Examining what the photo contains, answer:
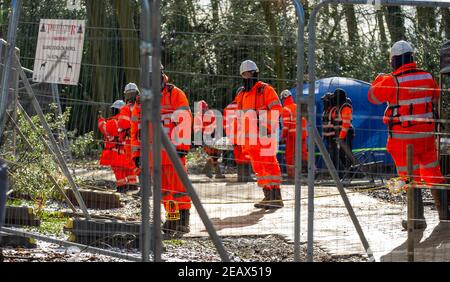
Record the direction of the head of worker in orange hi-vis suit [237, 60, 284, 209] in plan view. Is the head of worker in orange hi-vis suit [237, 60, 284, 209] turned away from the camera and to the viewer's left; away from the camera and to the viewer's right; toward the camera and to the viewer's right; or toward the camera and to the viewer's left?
toward the camera and to the viewer's left

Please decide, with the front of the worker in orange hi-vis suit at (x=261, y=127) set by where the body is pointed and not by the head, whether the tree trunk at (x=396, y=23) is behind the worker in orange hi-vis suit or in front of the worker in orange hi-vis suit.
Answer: behind

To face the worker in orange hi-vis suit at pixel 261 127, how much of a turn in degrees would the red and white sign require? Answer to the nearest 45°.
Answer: approximately 135° to its left

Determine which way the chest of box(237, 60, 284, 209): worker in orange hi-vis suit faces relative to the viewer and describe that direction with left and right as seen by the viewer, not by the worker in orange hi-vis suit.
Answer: facing the viewer and to the left of the viewer

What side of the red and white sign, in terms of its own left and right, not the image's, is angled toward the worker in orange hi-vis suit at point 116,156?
back

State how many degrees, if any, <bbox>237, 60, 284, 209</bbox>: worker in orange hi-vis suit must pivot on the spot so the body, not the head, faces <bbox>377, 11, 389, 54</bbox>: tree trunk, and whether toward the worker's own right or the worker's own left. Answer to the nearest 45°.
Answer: approximately 135° to the worker's own left

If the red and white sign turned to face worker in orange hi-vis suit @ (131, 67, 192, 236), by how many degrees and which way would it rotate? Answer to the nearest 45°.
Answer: approximately 135° to its left

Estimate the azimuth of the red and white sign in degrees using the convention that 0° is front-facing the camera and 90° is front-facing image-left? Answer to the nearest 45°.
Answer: approximately 0°

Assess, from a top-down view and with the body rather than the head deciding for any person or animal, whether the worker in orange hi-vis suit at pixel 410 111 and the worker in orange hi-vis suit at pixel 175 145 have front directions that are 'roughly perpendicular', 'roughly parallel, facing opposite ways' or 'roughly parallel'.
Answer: roughly perpendicular

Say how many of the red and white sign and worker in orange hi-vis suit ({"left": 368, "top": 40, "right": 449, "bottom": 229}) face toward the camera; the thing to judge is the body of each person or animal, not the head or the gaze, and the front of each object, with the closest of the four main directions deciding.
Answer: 1

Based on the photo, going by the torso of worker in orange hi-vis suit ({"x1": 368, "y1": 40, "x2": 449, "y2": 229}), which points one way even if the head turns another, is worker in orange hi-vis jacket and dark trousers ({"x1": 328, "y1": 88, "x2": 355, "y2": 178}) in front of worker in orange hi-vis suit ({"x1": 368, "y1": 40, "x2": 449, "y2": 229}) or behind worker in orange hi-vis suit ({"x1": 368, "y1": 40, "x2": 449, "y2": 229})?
in front

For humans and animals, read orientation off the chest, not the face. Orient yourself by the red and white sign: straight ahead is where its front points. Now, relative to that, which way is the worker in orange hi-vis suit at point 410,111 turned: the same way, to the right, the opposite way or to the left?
the opposite way

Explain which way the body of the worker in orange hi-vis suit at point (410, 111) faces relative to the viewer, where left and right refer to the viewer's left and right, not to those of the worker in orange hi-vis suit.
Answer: facing away from the viewer and to the left of the viewer

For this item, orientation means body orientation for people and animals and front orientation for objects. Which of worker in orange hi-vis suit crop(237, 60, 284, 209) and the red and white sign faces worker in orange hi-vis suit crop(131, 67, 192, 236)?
worker in orange hi-vis suit crop(237, 60, 284, 209)
